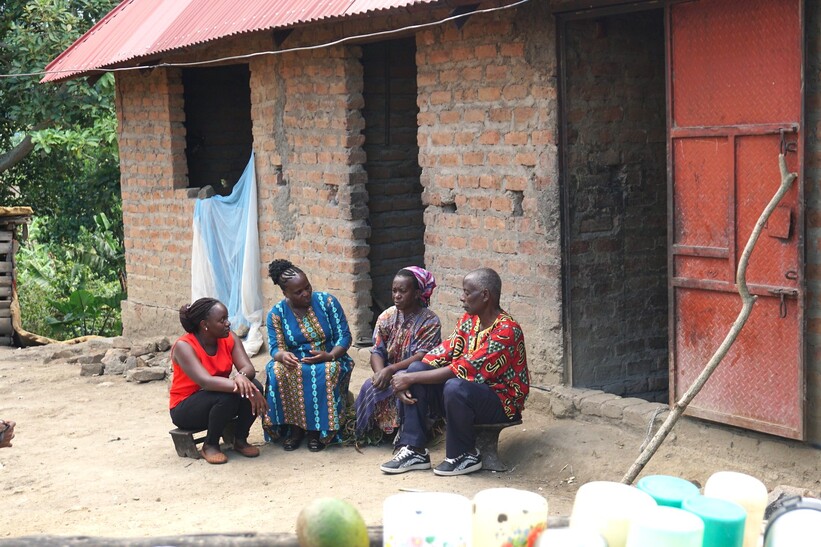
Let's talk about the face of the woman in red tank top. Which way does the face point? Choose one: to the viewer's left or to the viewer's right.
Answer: to the viewer's right

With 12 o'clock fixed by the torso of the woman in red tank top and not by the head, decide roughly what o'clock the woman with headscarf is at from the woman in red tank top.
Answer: The woman with headscarf is roughly at 11 o'clock from the woman in red tank top.

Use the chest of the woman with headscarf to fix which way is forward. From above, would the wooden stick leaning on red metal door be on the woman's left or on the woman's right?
on the woman's left

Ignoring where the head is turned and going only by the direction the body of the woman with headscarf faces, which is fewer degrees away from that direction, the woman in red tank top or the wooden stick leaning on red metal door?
the woman in red tank top

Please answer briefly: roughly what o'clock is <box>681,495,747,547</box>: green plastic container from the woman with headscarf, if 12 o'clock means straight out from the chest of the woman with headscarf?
The green plastic container is roughly at 10 o'clock from the woman with headscarf.

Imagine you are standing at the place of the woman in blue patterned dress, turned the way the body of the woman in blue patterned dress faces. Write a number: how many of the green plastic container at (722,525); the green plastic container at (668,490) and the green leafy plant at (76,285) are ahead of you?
2

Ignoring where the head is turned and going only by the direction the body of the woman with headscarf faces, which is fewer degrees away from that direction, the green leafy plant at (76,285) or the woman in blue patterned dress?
the woman in blue patterned dress

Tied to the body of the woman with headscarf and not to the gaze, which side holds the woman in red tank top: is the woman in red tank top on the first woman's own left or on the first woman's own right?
on the first woman's own right

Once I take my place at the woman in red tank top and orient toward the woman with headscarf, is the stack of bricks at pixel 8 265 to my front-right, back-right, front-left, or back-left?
back-left

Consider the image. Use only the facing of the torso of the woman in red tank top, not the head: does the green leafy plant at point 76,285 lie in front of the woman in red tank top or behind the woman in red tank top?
behind

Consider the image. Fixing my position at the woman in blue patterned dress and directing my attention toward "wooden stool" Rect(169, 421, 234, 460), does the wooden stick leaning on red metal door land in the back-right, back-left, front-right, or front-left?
back-left

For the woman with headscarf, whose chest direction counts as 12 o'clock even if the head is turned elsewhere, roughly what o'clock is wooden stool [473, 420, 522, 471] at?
The wooden stool is roughly at 9 o'clock from the woman with headscarf.

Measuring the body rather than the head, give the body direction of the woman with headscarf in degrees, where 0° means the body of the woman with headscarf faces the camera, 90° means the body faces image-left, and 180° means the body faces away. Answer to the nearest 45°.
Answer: approximately 45°
